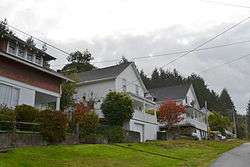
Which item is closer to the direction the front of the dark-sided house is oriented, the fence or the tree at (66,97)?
the fence

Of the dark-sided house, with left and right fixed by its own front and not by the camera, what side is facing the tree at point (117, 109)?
left

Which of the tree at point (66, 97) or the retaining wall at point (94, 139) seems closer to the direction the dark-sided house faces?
the retaining wall

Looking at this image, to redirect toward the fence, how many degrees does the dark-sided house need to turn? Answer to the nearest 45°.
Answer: approximately 45° to its right

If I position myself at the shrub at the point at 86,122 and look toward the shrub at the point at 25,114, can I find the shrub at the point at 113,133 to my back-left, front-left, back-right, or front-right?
back-left

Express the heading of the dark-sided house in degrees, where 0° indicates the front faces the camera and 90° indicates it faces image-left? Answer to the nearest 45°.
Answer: approximately 315°
